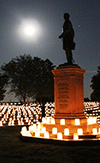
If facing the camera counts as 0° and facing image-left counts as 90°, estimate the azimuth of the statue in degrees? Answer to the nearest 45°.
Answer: approximately 45°

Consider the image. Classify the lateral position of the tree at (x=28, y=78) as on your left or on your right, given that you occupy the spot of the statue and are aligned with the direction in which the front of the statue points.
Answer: on your right
